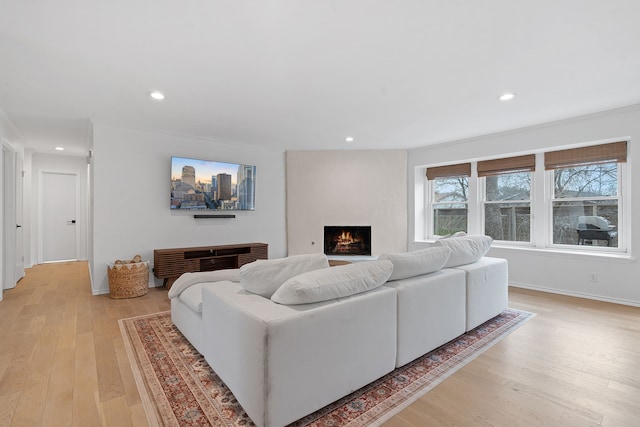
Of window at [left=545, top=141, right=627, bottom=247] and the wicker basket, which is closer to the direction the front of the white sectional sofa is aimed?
the wicker basket

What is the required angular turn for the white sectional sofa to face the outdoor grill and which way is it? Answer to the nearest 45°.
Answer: approximately 90° to its right

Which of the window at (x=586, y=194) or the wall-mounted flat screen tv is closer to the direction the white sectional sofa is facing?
the wall-mounted flat screen tv

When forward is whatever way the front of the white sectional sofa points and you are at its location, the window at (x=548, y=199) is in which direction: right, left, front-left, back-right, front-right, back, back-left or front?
right

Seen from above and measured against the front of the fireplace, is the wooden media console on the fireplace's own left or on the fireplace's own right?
on the fireplace's own right

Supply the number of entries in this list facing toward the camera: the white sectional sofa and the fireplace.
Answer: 1

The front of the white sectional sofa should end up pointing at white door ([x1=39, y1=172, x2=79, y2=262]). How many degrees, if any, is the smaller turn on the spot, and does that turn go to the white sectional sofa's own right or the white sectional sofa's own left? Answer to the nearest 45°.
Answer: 0° — it already faces it

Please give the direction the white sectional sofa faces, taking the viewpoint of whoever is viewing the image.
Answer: facing away from the viewer and to the left of the viewer

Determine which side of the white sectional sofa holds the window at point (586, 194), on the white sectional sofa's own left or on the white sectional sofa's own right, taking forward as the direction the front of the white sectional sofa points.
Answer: on the white sectional sofa's own right

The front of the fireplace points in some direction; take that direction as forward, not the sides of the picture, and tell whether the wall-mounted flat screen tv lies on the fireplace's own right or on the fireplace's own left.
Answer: on the fireplace's own right

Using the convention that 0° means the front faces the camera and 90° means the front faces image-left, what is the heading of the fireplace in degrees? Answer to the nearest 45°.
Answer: approximately 0°
